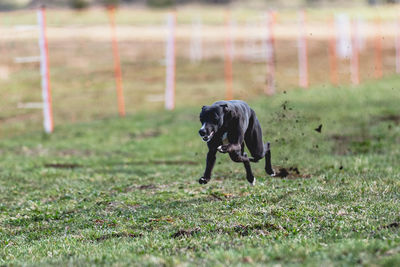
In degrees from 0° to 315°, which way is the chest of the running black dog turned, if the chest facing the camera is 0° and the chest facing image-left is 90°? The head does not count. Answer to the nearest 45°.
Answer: approximately 45°
